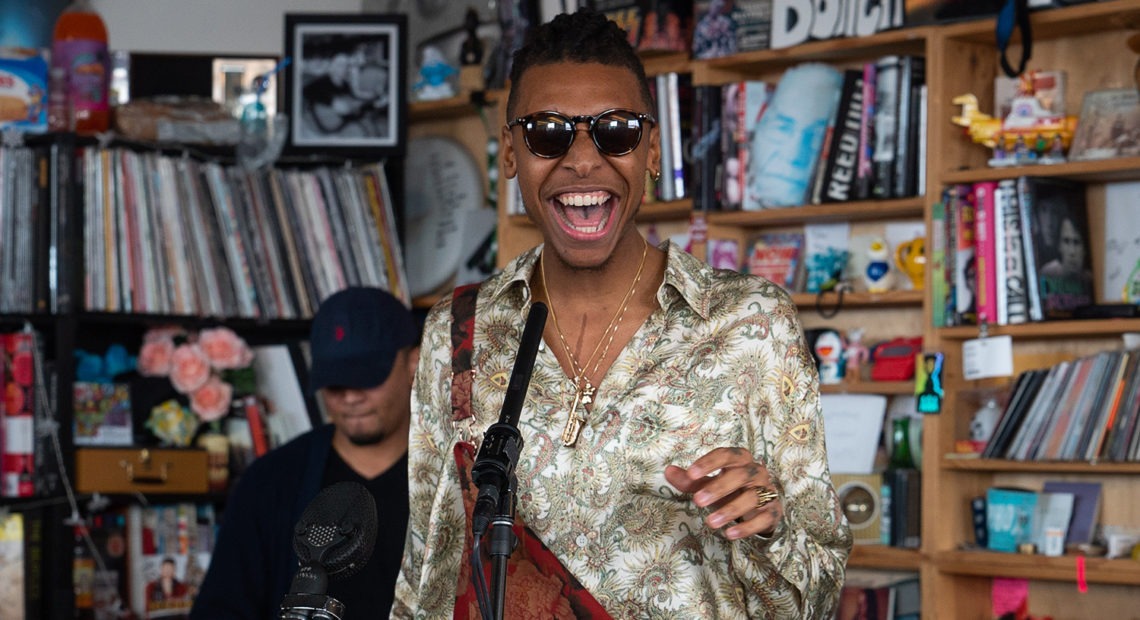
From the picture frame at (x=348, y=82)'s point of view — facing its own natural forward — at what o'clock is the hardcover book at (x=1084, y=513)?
The hardcover book is roughly at 10 o'clock from the picture frame.

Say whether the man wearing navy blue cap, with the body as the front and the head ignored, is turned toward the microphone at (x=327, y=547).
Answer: yes

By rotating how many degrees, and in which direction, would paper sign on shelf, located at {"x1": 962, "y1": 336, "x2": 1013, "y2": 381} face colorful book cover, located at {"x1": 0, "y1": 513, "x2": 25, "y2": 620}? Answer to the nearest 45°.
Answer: approximately 90° to its right

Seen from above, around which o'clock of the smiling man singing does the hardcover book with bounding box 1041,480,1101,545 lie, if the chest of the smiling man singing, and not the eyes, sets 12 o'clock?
The hardcover book is roughly at 7 o'clock from the smiling man singing.

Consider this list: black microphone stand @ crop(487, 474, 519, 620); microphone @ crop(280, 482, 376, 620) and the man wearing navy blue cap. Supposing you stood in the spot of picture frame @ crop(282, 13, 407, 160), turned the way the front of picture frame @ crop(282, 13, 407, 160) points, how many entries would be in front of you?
3

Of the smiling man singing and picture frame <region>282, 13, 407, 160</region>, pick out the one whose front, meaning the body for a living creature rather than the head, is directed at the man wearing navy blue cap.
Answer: the picture frame

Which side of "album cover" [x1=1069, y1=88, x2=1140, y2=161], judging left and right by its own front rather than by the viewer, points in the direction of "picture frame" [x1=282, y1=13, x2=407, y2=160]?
right

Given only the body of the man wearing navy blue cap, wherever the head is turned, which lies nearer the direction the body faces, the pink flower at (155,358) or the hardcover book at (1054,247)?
the hardcover book

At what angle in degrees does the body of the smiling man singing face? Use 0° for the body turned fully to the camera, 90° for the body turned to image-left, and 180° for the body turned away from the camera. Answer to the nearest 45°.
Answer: approximately 0°
